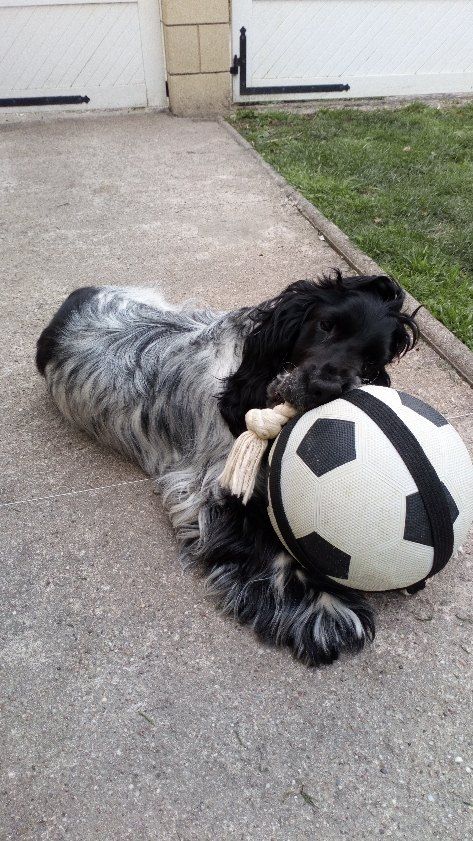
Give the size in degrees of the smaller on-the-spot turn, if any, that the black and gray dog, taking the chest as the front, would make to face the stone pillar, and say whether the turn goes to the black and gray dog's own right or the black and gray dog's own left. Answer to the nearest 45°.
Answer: approximately 135° to the black and gray dog's own left

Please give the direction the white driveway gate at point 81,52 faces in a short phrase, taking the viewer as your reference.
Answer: facing the viewer

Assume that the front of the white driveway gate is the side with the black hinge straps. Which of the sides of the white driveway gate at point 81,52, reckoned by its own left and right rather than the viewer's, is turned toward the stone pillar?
left

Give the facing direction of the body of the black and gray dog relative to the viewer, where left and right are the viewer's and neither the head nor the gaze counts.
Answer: facing the viewer and to the right of the viewer

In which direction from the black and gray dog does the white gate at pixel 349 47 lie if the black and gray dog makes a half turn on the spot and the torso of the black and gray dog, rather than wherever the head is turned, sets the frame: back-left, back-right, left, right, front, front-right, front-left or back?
front-right

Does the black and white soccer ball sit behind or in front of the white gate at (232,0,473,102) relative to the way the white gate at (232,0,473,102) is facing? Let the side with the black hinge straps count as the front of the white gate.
in front

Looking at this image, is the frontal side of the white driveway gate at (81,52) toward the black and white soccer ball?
yes
